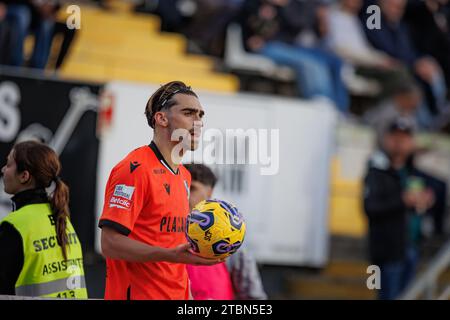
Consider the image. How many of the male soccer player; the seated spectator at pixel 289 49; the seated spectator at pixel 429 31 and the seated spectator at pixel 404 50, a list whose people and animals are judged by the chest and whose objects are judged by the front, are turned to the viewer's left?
0

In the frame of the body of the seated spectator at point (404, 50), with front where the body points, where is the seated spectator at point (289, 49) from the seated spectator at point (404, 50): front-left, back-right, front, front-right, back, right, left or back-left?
right

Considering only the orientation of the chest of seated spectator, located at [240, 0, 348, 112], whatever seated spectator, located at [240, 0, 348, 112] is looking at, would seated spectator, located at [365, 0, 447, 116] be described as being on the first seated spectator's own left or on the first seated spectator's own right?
on the first seated spectator's own left

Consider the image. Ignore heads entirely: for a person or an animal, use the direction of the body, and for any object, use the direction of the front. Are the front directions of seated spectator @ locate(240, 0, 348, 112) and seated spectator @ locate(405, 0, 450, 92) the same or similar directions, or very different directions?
same or similar directions

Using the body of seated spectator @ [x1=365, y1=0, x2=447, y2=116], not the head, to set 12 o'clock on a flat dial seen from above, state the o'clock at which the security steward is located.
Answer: The security steward is roughly at 2 o'clock from the seated spectator.

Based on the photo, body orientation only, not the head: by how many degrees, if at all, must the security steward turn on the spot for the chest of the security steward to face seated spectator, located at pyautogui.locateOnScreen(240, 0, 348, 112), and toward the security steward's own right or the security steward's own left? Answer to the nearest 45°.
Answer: approximately 90° to the security steward's own right

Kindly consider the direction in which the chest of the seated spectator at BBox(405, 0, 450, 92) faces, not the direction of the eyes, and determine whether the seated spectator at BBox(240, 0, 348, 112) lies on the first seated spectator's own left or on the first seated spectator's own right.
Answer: on the first seated spectator's own right

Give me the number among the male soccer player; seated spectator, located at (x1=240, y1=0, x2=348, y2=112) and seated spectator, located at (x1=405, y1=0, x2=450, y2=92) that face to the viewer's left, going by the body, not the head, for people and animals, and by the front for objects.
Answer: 0

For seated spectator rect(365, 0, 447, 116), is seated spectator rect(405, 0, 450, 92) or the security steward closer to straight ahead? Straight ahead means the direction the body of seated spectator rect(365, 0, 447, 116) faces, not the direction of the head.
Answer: the security steward

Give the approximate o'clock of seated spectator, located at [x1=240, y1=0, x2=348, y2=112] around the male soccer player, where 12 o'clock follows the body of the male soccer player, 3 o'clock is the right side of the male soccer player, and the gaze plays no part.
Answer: The seated spectator is roughly at 8 o'clock from the male soccer player.

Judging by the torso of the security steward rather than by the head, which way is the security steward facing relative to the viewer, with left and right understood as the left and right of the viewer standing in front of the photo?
facing away from the viewer and to the left of the viewer

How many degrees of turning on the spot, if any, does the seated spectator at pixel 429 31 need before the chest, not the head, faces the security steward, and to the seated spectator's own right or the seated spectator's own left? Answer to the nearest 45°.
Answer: approximately 45° to the seated spectator's own right

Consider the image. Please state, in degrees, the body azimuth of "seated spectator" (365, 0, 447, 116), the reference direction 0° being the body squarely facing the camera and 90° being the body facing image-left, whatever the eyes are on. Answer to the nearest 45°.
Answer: approximately 315°

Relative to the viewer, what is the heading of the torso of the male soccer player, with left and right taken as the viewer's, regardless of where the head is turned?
facing the viewer and to the right of the viewer
